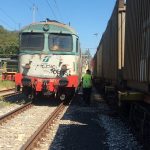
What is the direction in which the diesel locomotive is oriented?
toward the camera
